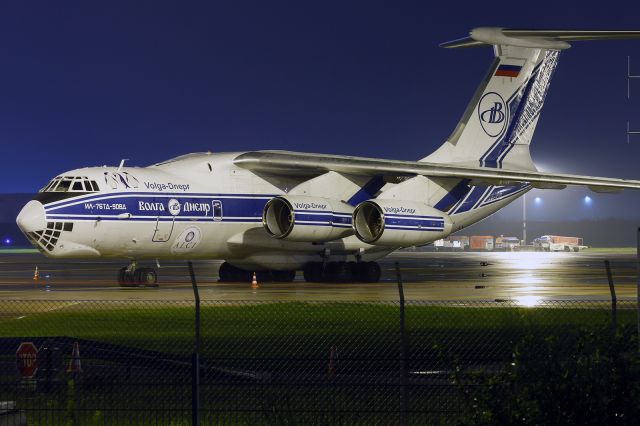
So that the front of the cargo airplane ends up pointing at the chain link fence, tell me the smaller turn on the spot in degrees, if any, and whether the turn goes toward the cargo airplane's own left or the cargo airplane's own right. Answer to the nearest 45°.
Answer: approximately 45° to the cargo airplane's own left

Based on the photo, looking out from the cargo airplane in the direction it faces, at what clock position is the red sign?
The red sign is roughly at 11 o'clock from the cargo airplane.

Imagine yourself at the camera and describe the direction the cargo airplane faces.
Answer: facing the viewer and to the left of the viewer

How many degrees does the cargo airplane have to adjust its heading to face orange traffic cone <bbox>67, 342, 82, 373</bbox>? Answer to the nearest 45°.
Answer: approximately 45° to its left
